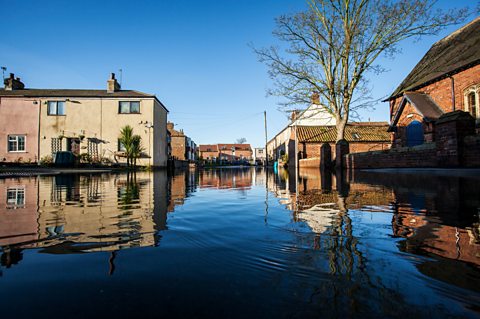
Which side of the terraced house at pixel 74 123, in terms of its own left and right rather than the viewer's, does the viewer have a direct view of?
front

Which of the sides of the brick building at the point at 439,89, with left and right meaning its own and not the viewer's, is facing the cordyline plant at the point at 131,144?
front

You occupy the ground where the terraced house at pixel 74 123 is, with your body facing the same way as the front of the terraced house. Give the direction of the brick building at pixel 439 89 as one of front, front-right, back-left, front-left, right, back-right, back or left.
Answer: front-left

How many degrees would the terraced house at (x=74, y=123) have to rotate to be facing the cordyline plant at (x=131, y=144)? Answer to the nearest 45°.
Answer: approximately 45° to its left

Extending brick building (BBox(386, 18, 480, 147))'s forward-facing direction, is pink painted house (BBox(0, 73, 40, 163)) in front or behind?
in front

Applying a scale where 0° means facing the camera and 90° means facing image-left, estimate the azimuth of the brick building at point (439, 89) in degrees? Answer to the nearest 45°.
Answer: approximately 45°

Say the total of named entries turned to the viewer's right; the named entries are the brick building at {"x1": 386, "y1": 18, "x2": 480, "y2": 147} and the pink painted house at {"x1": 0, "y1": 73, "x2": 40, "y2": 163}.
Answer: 0

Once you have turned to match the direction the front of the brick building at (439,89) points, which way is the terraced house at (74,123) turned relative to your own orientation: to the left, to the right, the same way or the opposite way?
to the left

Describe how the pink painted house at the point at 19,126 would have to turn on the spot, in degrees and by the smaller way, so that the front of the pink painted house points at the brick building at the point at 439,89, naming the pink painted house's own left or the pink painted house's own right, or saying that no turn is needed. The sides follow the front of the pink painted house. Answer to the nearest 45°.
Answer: approximately 45° to the pink painted house's own left

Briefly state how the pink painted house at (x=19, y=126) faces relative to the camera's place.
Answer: facing the viewer

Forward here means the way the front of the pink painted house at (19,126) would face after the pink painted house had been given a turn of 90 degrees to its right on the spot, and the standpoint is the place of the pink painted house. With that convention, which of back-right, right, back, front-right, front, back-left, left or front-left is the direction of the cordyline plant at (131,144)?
back-left
